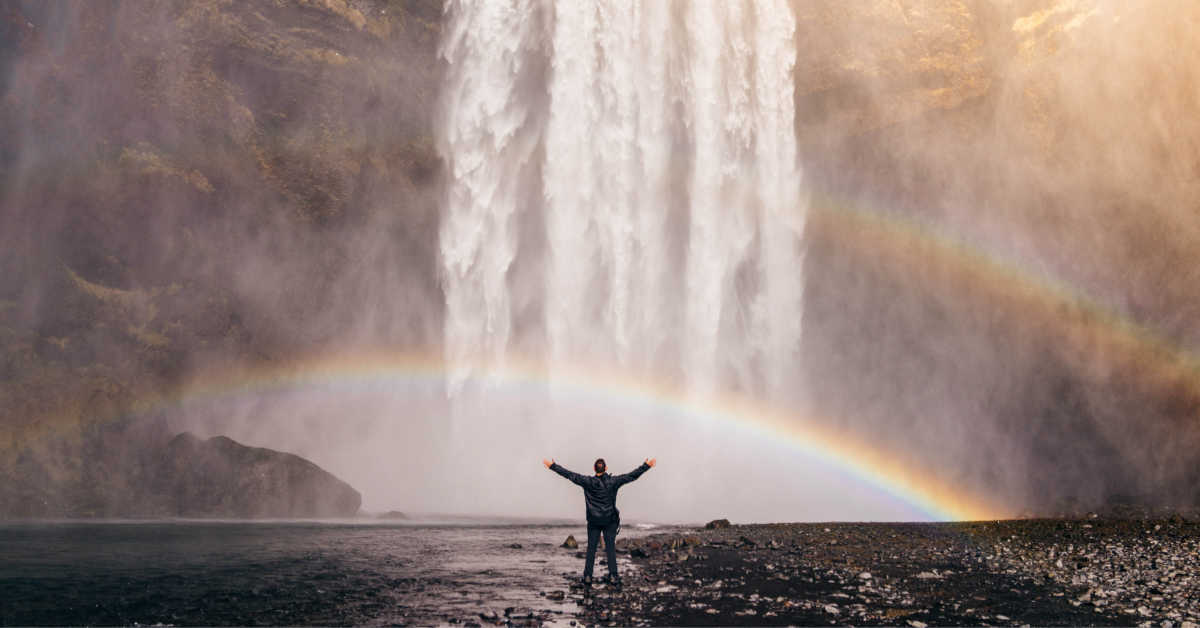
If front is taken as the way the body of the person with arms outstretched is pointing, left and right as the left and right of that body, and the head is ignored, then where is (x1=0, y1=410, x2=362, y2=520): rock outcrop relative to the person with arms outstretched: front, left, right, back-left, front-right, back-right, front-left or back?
front-left

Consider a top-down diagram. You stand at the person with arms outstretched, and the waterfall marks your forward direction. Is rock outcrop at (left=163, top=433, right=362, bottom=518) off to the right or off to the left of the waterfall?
left

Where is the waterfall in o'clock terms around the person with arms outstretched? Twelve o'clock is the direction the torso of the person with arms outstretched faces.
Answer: The waterfall is roughly at 12 o'clock from the person with arms outstretched.

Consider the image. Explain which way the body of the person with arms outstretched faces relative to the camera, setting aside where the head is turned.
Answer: away from the camera

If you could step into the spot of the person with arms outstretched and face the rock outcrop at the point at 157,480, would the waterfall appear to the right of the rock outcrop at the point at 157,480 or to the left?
right

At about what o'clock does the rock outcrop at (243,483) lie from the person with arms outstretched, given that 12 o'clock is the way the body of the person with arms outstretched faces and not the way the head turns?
The rock outcrop is roughly at 11 o'clock from the person with arms outstretched.
